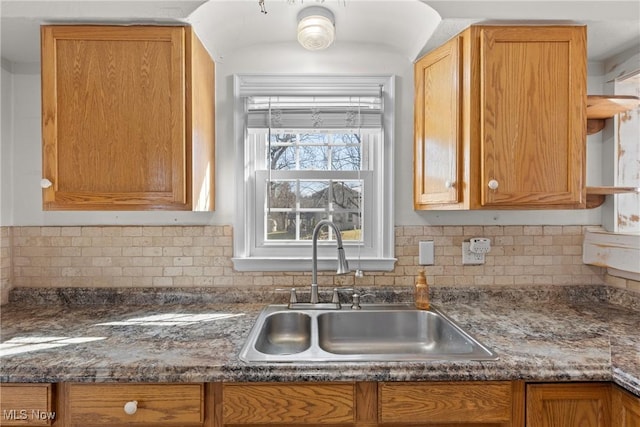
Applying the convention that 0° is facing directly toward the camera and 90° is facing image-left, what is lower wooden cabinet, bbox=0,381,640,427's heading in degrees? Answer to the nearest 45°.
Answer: approximately 0°

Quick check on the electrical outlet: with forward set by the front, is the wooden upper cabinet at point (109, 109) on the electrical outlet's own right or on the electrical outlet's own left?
on the electrical outlet's own right

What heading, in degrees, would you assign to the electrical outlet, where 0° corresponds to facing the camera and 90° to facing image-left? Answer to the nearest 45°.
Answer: approximately 0°

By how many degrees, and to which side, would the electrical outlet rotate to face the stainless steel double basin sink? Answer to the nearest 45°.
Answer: approximately 45° to its right

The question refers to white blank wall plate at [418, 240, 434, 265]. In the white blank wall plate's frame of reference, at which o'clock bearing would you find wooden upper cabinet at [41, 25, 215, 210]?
The wooden upper cabinet is roughly at 2 o'clock from the white blank wall plate.

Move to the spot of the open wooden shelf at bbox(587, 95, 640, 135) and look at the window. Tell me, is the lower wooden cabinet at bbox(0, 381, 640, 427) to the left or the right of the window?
left

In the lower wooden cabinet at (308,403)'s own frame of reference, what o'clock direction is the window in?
The window is roughly at 6 o'clock from the lower wooden cabinet.
